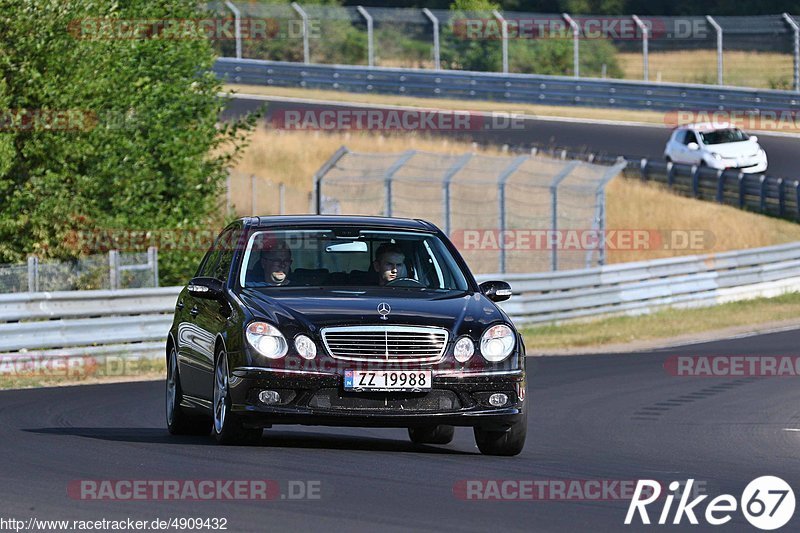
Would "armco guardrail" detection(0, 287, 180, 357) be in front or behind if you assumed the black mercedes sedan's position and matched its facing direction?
behind

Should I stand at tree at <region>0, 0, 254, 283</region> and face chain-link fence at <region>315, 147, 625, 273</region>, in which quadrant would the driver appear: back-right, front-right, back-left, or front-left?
back-right

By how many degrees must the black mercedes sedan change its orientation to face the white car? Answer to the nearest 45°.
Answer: approximately 180°

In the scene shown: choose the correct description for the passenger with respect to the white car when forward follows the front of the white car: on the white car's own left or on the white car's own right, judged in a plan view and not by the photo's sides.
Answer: on the white car's own right

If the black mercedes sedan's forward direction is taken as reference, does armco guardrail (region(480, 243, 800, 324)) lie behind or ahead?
behind

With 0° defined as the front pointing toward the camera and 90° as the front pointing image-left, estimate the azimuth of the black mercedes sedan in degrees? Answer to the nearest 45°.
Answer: approximately 0°

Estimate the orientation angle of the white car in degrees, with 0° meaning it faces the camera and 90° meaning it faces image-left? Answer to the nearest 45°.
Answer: approximately 315°

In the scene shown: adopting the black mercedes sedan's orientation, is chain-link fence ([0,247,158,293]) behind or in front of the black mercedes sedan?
behind

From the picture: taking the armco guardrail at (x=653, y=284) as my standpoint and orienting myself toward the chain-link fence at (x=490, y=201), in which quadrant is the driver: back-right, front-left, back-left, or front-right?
back-left
